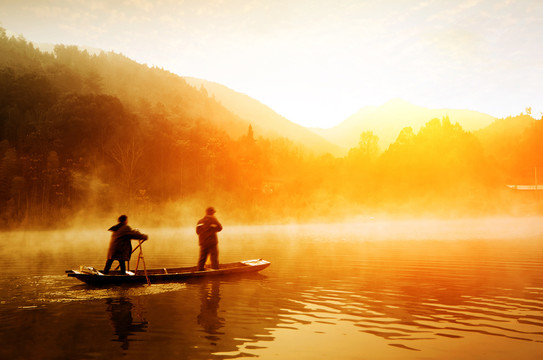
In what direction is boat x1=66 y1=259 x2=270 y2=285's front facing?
to the viewer's right
